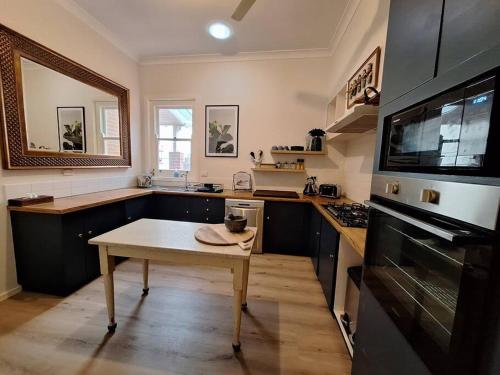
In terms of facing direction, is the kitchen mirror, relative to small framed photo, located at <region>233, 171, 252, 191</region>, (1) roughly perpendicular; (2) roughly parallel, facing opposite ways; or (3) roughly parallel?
roughly perpendicular

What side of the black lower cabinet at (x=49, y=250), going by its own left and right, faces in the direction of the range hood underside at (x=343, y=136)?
front

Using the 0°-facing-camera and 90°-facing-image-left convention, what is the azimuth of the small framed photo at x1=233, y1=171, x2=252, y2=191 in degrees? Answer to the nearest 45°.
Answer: approximately 0°

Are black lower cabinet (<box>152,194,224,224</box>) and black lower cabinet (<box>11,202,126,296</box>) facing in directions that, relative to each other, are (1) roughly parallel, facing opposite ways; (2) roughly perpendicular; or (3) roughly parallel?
roughly perpendicular

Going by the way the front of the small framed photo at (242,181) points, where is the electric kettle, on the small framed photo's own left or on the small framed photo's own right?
on the small framed photo's own left

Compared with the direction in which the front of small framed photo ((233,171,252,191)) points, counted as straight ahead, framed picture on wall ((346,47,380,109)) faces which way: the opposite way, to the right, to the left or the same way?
to the right

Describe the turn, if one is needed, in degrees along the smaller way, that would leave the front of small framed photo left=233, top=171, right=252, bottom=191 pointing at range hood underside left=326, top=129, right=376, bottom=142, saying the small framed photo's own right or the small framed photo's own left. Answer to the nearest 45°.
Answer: approximately 45° to the small framed photo's own left

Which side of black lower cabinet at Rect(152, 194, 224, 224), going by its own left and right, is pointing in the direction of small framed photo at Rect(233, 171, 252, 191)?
left

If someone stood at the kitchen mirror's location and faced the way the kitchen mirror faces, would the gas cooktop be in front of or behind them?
in front

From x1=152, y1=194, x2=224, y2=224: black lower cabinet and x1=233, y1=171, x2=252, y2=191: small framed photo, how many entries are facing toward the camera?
2

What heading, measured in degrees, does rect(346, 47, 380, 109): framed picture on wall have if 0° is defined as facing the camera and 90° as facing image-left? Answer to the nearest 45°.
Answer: approximately 45°

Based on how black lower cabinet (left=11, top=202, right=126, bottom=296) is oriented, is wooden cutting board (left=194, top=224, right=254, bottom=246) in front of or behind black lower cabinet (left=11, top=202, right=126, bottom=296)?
in front
